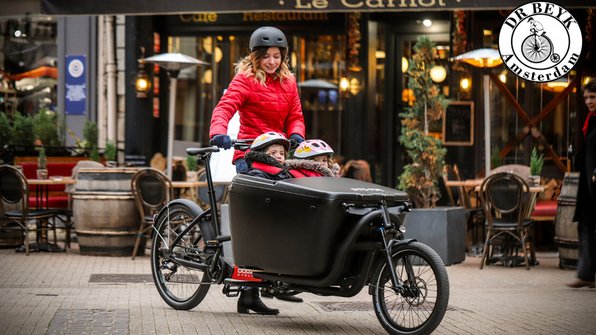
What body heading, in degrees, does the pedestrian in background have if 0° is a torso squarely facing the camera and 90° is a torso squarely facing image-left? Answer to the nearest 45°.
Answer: approximately 90°

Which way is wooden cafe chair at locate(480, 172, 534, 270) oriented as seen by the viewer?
away from the camera

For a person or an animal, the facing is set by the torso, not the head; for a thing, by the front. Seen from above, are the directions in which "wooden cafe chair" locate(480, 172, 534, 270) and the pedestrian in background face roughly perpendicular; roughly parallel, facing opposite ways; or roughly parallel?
roughly perpendicular
